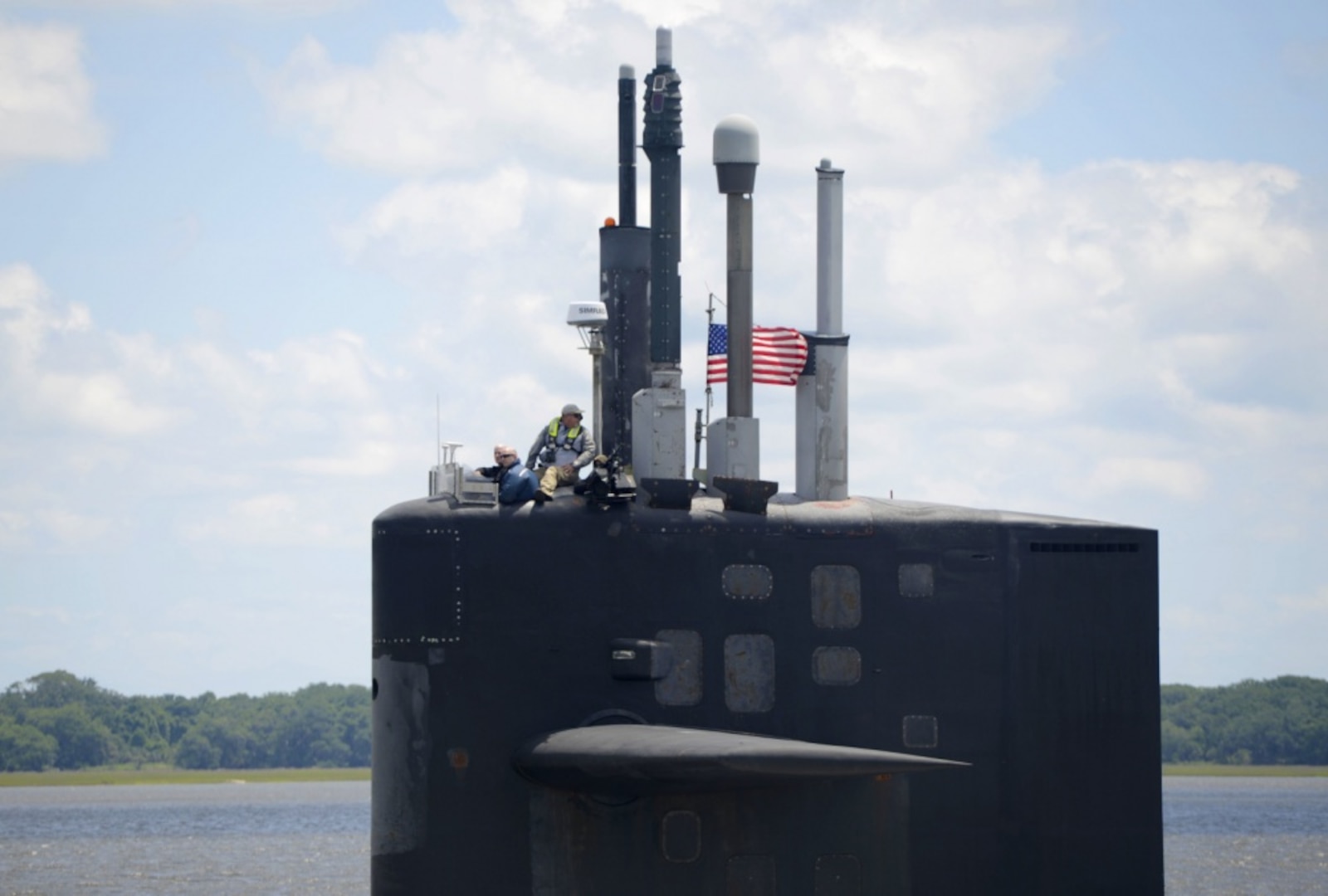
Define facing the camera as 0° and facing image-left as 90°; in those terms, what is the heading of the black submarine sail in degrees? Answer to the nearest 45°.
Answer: approximately 90°

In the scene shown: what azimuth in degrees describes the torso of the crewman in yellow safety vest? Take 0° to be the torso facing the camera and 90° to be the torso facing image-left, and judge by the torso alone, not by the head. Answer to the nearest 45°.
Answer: approximately 0°

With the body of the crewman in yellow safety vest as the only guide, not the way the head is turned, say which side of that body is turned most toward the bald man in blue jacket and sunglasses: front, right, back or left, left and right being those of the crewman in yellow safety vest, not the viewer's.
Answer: right

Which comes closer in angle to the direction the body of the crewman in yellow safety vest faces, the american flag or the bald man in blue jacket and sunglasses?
the bald man in blue jacket and sunglasses
